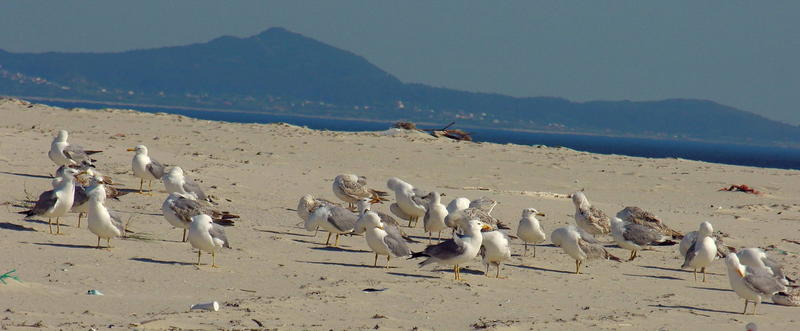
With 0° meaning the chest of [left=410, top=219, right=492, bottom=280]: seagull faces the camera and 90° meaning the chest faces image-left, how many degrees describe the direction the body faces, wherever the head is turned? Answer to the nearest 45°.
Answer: approximately 270°

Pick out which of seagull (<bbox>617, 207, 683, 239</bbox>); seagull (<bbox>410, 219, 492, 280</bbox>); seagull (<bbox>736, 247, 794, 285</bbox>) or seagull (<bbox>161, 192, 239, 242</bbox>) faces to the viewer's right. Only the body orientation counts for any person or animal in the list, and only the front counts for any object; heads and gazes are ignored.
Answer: seagull (<bbox>410, 219, 492, 280</bbox>)

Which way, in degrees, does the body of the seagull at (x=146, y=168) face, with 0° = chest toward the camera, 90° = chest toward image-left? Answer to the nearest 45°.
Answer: approximately 45°

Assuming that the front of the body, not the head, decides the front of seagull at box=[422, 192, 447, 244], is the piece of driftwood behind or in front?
behind

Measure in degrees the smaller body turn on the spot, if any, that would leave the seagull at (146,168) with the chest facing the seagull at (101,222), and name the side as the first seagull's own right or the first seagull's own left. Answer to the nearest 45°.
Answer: approximately 45° to the first seagull's own left

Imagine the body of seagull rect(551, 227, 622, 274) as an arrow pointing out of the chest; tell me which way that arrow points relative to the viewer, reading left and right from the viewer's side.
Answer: facing to the left of the viewer

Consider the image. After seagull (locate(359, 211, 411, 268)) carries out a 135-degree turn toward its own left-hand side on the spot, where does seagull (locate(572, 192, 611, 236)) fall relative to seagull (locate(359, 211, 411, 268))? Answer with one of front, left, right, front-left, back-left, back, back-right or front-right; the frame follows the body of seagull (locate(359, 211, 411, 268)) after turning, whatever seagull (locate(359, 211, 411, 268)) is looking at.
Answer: front-left

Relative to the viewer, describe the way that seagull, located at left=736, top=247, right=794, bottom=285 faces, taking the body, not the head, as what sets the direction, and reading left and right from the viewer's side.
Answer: facing to the left of the viewer

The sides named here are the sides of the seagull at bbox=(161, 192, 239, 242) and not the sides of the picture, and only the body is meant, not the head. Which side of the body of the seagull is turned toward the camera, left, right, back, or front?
left
